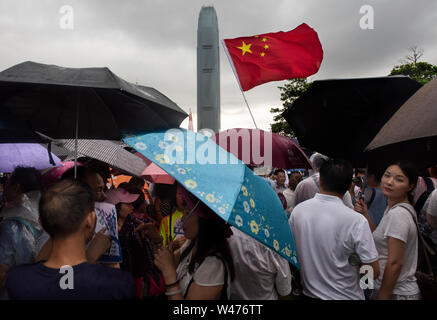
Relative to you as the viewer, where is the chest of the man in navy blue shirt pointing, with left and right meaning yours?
facing away from the viewer

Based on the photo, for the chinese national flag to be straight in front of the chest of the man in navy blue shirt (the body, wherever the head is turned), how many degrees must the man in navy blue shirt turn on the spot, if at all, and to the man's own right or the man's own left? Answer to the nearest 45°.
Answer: approximately 45° to the man's own right

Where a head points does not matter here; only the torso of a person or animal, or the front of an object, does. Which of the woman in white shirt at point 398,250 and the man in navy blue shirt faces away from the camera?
the man in navy blue shirt

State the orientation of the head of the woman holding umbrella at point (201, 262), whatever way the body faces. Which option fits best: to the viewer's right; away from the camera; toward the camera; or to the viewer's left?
to the viewer's left

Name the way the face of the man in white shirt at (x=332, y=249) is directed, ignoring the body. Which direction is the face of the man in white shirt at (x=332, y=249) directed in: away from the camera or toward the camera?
away from the camera

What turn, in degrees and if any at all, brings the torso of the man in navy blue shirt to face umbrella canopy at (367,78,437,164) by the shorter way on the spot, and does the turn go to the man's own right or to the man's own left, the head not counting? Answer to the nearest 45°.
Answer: approximately 90° to the man's own right
